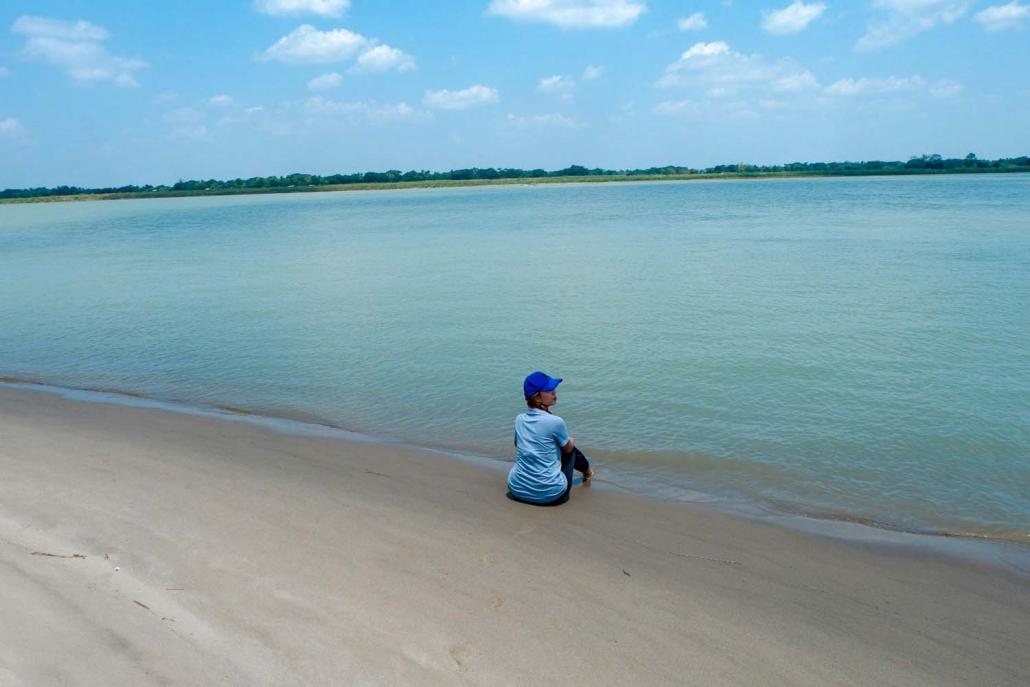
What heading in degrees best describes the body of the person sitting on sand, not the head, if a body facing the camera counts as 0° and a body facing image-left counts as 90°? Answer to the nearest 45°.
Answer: approximately 225°
